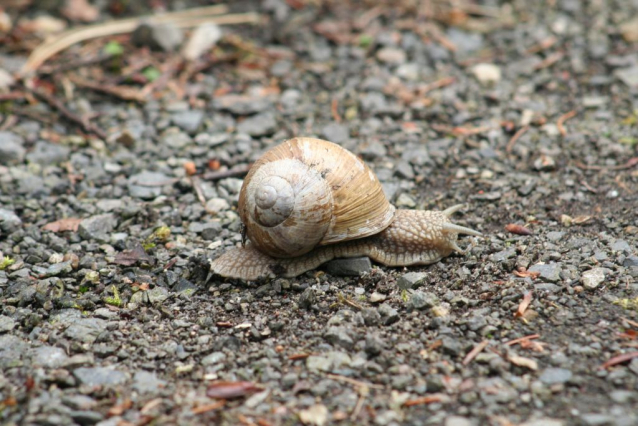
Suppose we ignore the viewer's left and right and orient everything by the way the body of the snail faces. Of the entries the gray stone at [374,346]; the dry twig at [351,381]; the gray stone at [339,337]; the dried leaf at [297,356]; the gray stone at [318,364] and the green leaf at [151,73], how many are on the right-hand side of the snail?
5

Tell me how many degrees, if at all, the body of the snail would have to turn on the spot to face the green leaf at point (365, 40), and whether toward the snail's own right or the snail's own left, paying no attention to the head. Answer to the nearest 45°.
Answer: approximately 90° to the snail's own left

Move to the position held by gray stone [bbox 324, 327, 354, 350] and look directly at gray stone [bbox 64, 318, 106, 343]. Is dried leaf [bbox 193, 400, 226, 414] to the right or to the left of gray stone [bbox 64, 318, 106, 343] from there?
left

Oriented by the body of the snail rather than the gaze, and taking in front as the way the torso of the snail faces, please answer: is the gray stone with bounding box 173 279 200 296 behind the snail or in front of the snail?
behind

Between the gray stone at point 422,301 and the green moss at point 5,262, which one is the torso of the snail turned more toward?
the gray stone

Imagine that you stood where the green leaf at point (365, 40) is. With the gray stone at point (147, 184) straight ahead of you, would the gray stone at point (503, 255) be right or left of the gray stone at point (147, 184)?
left

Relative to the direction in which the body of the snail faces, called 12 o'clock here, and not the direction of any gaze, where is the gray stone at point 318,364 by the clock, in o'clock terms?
The gray stone is roughly at 3 o'clock from the snail.

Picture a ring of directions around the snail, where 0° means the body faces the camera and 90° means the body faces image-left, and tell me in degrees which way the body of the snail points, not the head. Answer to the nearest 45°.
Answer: approximately 270°

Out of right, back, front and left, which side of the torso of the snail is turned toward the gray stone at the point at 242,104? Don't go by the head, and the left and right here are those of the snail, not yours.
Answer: left

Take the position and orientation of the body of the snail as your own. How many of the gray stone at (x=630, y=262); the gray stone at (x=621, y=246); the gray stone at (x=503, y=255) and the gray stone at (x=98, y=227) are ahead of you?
3

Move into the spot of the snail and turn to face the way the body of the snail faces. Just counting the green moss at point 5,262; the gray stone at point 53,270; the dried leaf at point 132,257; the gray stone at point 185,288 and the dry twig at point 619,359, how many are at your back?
4

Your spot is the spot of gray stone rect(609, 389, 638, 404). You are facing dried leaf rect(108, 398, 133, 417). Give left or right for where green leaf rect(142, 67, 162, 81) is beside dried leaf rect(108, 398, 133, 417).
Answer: right

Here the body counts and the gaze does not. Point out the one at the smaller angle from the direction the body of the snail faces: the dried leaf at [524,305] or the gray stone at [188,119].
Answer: the dried leaf
